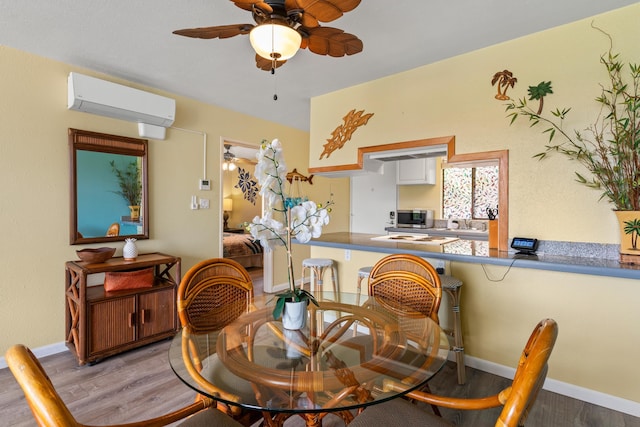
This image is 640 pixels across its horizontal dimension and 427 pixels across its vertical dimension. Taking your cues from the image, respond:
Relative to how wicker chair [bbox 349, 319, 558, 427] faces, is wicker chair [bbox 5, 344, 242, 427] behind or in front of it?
in front

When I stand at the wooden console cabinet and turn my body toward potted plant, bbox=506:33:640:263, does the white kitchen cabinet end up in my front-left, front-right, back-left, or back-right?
front-left

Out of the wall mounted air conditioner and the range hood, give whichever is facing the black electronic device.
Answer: the wall mounted air conditioner

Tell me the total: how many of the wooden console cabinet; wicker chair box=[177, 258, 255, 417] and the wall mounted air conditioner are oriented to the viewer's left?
0

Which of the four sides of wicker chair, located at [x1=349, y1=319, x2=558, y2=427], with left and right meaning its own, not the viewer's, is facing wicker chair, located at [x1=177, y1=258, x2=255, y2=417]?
front

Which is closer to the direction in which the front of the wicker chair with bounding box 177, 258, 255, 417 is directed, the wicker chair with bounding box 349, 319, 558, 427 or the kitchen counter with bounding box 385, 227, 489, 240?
the wicker chair

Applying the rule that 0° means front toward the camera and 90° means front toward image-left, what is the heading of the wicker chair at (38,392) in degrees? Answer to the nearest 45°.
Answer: approximately 270°

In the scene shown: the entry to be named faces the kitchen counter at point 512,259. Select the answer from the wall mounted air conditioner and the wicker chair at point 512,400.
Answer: the wall mounted air conditioner

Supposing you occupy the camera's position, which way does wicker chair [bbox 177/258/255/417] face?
facing the viewer and to the right of the viewer

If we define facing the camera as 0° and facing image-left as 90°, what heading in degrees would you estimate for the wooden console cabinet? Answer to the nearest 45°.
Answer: approximately 315°

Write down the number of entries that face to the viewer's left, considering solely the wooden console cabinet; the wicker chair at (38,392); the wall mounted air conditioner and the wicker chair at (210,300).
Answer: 0

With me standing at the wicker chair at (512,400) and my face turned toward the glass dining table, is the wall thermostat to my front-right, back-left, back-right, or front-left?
front-right

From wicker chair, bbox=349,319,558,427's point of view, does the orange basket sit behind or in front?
in front

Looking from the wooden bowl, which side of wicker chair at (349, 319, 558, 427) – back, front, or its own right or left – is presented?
front

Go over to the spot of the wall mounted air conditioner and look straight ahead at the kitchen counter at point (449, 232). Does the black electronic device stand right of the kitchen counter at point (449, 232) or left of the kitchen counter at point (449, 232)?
right

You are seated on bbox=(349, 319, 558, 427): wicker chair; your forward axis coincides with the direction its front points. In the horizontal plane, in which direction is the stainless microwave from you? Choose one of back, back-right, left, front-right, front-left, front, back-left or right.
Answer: right

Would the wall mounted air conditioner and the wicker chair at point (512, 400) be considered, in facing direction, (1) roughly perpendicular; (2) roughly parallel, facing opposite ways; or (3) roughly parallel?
roughly parallel, facing opposite ways
